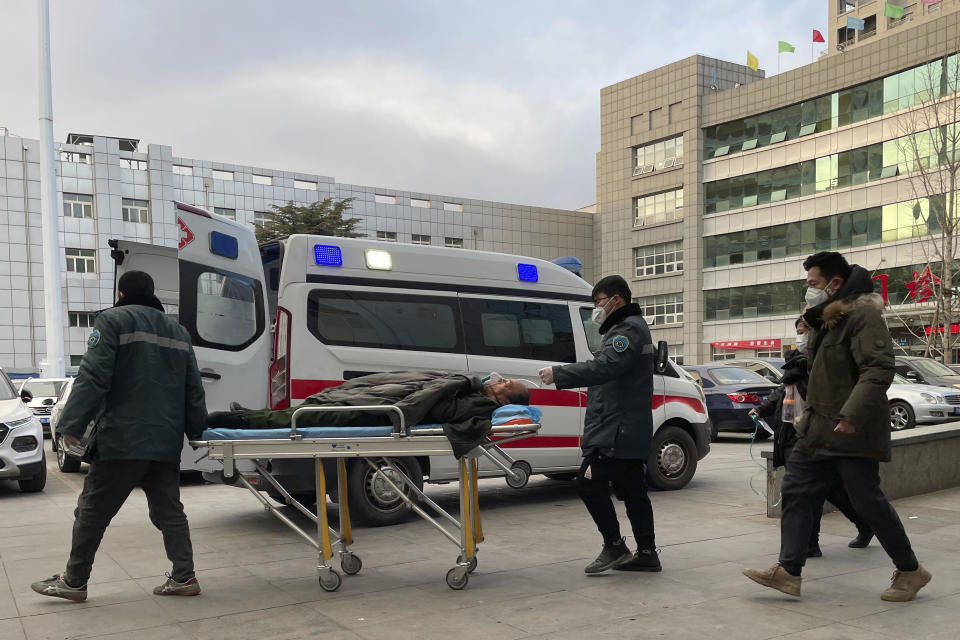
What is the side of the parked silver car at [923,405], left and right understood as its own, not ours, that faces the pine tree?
back

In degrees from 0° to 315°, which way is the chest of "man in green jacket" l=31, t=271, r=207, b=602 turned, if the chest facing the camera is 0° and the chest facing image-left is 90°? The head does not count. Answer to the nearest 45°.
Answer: approximately 135°

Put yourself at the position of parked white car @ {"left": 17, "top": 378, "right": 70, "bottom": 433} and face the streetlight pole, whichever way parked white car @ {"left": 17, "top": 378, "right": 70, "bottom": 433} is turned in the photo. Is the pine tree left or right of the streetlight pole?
right

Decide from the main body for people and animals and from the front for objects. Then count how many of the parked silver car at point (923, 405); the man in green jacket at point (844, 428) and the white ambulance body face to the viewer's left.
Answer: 1

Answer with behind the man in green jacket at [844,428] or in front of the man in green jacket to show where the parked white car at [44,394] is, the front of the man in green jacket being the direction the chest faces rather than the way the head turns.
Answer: in front

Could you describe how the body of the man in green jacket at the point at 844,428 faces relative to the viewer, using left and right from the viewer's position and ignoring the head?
facing to the left of the viewer

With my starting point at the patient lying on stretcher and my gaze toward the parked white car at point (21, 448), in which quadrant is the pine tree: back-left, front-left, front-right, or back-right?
front-right

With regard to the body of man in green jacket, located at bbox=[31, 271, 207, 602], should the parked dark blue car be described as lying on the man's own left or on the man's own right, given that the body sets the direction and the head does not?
on the man's own right

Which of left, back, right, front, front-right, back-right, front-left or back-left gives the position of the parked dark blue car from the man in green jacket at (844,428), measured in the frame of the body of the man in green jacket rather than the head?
right

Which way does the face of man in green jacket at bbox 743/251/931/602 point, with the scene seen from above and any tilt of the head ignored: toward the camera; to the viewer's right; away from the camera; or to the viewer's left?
to the viewer's left

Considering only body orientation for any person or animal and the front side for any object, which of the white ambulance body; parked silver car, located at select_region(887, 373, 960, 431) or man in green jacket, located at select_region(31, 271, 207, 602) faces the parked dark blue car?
the white ambulance body

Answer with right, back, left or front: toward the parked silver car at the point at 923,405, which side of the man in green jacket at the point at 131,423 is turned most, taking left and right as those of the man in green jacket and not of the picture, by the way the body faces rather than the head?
right

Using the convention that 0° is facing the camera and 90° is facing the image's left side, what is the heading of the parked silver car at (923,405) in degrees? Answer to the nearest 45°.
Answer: approximately 315°

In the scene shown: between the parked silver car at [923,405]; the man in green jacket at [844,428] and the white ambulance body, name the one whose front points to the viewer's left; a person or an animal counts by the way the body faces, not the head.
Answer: the man in green jacket

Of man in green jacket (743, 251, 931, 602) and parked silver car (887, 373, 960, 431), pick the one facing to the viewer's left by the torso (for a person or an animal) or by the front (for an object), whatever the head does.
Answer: the man in green jacket
